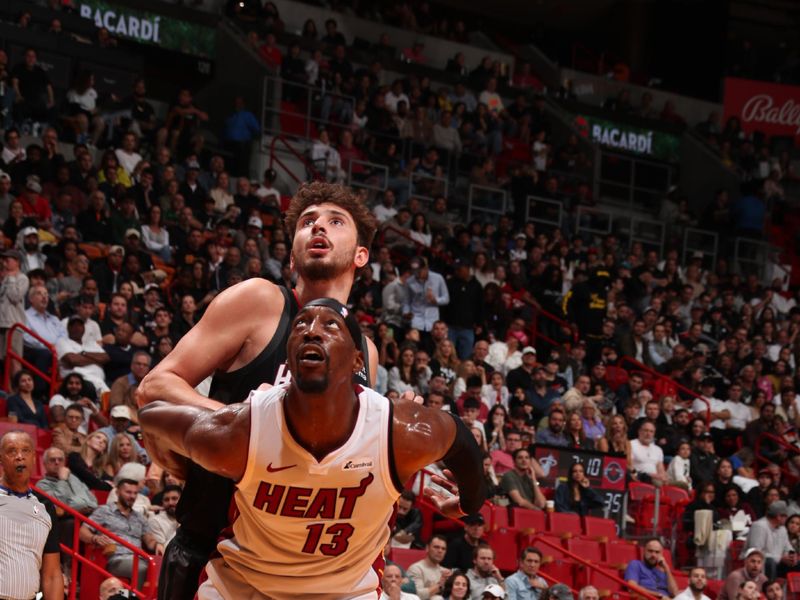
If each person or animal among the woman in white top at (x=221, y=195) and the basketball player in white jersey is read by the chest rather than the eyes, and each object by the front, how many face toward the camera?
2

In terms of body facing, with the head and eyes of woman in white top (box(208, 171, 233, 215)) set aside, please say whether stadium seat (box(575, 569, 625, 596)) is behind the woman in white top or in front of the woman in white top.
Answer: in front

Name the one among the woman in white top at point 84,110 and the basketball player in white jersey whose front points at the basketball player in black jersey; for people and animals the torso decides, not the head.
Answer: the woman in white top

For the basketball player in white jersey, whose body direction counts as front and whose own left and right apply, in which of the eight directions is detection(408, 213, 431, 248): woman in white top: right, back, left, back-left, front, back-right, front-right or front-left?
back

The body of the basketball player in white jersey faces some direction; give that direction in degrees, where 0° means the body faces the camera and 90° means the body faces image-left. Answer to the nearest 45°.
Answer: approximately 0°

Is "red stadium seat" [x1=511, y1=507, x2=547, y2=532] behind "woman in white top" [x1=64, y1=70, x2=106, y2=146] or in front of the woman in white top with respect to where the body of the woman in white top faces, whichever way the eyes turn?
in front
